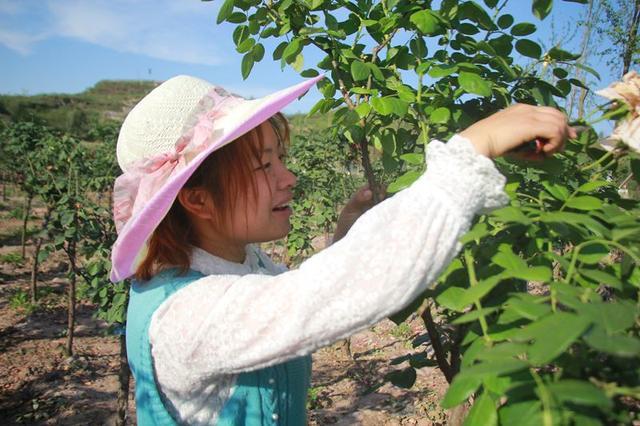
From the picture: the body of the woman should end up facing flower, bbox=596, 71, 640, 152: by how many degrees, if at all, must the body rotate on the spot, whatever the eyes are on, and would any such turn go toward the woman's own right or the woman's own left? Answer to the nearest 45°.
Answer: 0° — they already face it

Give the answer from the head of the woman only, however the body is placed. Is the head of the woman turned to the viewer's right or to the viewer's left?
to the viewer's right

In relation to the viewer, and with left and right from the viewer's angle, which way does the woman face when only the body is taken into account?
facing to the right of the viewer
